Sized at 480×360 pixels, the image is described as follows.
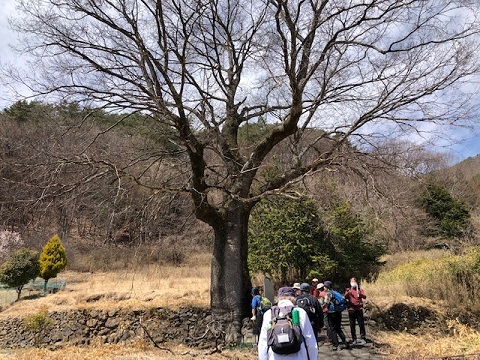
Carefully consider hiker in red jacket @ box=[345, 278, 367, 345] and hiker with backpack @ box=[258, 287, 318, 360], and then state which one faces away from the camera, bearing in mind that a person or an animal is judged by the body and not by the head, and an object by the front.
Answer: hiker with backpack @ box=[258, 287, 318, 360]

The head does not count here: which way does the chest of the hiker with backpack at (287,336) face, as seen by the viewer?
away from the camera

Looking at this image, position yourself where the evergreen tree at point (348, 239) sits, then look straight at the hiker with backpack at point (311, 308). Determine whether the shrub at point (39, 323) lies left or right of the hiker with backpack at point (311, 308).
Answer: right

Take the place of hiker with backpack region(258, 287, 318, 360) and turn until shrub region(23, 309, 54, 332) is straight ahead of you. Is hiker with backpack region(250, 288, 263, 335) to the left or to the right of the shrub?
right

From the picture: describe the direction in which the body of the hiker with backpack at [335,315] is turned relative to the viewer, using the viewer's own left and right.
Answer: facing away from the viewer and to the left of the viewer

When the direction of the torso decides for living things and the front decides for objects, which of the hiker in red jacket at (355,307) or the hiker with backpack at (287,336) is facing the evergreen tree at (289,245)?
the hiker with backpack at (287,336)
